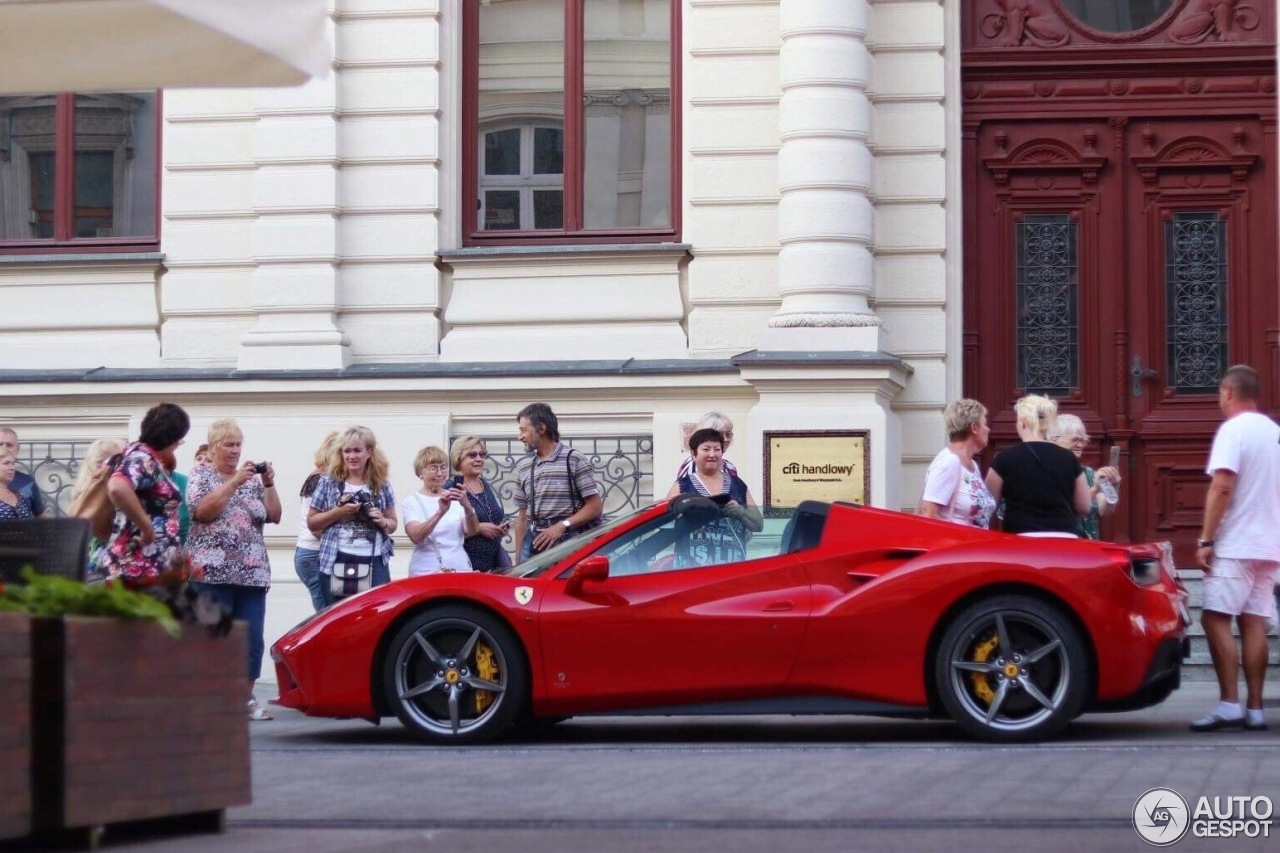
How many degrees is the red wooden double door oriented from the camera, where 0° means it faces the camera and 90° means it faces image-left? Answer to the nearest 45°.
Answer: approximately 0°

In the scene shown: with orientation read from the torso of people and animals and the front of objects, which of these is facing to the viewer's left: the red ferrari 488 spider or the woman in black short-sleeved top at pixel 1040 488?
the red ferrari 488 spider

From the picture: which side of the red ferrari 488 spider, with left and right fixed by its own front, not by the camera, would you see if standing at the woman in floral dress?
front

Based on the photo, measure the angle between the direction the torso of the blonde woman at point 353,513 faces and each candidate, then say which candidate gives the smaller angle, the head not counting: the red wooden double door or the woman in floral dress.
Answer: the woman in floral dress

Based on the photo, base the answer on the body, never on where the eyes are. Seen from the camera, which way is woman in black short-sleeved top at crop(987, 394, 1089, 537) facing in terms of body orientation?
away from the camera

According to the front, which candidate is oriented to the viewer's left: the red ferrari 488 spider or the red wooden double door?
the red ferrari 488 spider

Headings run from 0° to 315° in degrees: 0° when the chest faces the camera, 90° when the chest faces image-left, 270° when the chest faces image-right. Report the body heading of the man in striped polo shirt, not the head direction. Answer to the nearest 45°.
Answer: approximately 45°

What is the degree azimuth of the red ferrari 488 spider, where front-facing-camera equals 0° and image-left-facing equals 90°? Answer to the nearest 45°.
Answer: approximately 90°

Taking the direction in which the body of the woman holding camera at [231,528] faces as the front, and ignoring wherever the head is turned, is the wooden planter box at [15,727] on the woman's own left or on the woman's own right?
on the woman's own right

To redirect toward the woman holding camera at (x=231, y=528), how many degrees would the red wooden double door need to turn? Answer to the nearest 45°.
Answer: approximately 45° to its right

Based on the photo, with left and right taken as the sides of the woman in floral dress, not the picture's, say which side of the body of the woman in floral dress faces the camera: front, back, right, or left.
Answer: right
